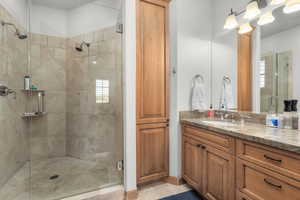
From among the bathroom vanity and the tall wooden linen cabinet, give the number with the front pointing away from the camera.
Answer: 0

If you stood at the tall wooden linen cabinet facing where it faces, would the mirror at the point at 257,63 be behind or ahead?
ahead

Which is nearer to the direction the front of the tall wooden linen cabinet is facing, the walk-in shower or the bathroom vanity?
the bathroom vanity

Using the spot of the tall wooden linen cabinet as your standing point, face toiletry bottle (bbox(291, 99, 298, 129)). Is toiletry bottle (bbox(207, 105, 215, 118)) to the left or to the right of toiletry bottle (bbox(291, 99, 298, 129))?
left

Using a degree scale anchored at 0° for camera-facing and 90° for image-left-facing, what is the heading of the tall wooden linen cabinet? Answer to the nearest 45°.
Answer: approximately 315°

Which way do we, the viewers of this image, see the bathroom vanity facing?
facing the viewer and to the left of the viewer

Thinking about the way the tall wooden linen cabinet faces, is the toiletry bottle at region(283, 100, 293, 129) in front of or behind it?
in front

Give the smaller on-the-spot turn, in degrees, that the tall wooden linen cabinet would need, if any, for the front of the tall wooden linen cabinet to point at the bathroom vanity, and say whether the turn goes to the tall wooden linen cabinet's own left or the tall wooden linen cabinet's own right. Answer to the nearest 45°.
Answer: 0° — it already faces it

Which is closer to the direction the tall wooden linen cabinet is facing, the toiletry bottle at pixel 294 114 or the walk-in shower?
the toiletry bottle
